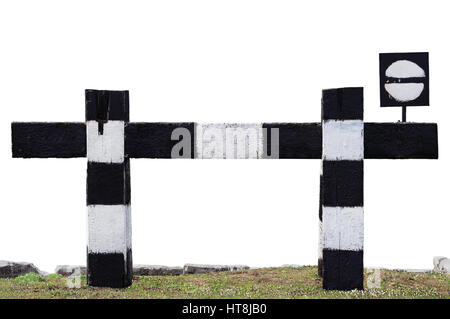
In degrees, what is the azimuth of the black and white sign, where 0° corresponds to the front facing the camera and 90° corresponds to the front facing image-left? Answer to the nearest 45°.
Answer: approximately 0°
